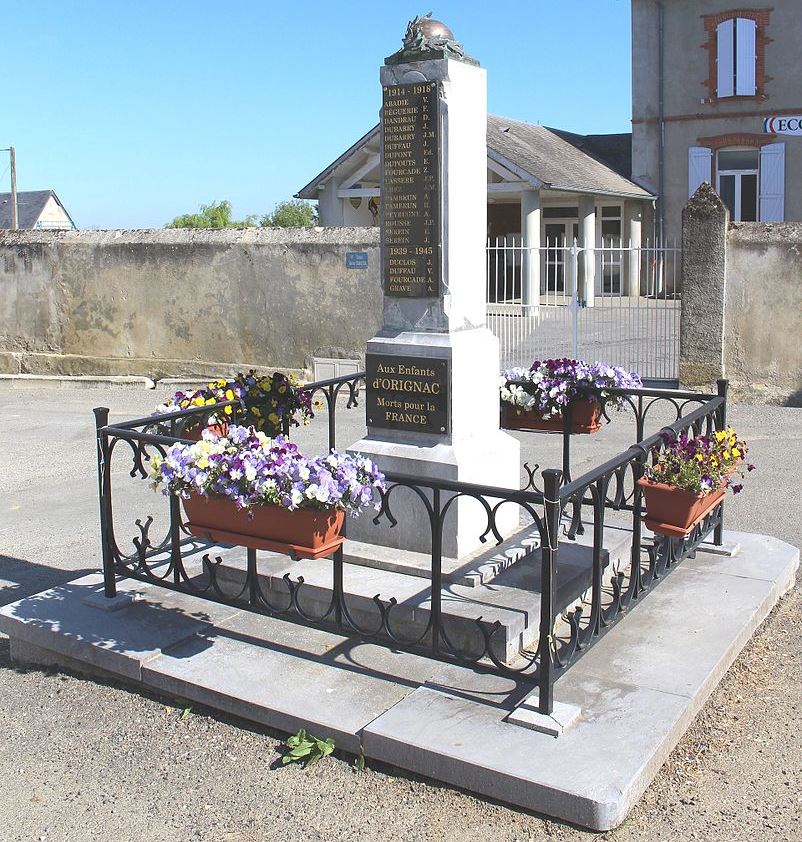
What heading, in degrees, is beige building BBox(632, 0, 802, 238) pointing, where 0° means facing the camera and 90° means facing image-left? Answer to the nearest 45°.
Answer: approximately 0°

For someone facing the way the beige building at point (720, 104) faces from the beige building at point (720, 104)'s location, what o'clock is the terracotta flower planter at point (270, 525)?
The terracotta flower planter is roughly at 12 o'clock from the beige building.

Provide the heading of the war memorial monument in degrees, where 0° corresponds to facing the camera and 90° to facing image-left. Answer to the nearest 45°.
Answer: approximately 45°

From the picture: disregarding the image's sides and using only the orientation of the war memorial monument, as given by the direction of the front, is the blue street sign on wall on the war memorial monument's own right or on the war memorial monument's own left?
on the war memorial monument's own right

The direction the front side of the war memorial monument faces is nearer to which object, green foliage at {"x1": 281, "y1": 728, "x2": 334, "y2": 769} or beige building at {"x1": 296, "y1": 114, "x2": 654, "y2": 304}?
the green foliage

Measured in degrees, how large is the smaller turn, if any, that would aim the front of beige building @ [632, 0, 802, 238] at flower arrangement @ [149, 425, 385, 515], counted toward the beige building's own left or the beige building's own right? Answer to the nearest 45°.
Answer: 0° — it already faces it

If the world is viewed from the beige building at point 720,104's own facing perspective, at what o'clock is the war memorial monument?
The war memorial monument is roughly at 12 o'clock from the beige building.

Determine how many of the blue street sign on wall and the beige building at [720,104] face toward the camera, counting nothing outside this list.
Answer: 2
